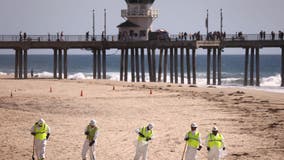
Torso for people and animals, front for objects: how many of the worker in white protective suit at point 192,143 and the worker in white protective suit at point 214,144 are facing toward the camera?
2

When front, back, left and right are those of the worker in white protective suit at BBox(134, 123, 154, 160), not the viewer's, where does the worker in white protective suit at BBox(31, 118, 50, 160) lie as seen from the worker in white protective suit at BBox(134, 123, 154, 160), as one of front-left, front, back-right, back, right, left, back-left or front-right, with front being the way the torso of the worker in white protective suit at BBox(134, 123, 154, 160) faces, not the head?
back-right

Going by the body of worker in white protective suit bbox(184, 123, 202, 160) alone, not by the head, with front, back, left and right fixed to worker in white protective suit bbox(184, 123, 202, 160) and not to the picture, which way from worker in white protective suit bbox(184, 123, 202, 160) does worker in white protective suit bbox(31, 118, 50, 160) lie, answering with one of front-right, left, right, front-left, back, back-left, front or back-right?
right

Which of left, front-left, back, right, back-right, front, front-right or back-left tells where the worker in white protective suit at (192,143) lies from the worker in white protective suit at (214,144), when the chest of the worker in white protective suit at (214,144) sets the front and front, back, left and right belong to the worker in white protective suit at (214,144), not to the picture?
right

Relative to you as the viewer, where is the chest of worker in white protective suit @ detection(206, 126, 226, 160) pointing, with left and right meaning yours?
facing the viewer

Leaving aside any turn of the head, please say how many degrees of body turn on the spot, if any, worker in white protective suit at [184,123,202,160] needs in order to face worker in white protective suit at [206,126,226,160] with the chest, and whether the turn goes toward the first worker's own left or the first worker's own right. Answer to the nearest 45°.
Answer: approximately 90° to the first worker's own left

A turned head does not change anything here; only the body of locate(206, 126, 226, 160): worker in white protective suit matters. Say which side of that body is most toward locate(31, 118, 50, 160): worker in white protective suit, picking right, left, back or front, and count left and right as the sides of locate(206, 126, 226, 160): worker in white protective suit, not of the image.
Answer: right

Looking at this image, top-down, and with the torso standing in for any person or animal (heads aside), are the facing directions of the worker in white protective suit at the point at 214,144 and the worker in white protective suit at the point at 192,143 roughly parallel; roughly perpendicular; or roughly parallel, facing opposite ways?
roughly parallel

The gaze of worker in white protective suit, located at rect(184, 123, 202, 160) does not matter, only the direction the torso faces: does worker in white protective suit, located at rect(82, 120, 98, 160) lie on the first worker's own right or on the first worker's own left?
on the first worker's own right

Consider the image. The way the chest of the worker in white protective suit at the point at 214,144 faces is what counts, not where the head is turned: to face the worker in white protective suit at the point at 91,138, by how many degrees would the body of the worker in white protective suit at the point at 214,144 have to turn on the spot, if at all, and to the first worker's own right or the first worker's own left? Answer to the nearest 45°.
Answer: approximately 90° to the first worker's own right

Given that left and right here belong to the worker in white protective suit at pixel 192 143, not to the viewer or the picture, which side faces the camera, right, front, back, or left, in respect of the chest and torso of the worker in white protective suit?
front

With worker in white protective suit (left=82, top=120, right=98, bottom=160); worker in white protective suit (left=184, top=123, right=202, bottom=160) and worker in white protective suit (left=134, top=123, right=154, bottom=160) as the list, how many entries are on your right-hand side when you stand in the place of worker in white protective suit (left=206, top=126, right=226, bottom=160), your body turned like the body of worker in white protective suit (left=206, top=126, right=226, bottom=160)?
3
